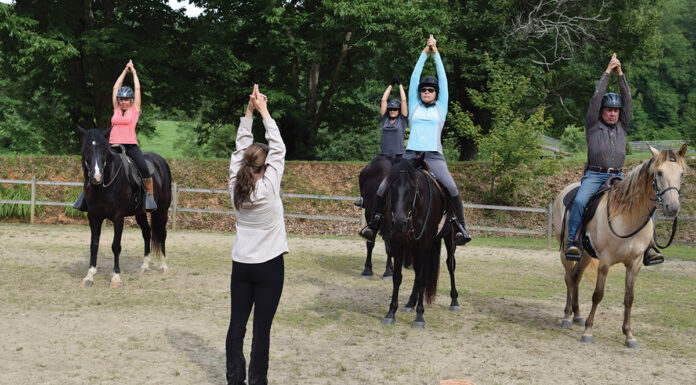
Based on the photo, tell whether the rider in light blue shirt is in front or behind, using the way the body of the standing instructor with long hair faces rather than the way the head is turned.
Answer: in front

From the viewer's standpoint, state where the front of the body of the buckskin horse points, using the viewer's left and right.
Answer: facing the viewer and to the right of the viewer

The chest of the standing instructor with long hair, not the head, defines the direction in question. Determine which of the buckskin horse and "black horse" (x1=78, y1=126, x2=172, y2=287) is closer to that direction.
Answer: the black horse

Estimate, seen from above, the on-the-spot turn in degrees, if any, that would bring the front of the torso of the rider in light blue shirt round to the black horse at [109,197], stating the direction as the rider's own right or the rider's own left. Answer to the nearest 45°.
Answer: approximately 90° to the rider's own right

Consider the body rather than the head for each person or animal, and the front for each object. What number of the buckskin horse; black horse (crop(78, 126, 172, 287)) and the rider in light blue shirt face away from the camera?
0

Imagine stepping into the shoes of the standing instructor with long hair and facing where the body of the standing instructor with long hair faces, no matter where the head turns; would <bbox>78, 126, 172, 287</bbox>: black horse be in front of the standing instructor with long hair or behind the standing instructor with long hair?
in front

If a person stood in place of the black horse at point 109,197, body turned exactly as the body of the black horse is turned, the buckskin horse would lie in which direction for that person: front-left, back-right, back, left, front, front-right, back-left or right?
left

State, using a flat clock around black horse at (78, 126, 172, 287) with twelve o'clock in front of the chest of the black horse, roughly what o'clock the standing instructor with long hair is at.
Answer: The standing instructor with long hair is roughly at 10 o'clock from the black horse.

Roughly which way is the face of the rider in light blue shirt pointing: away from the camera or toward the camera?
toward the camera

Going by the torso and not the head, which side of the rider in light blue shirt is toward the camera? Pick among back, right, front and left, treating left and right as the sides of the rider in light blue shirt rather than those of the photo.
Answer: front

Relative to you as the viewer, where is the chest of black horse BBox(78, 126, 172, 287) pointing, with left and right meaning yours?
facing the viewer and to the left of the viewer

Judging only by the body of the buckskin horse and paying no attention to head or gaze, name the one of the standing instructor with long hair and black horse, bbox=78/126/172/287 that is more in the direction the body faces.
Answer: the standing instructor with long hair

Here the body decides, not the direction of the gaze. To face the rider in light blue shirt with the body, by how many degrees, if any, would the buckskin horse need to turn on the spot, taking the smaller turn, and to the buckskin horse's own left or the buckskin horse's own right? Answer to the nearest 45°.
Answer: approximately 135° to the buckskin horse's own right

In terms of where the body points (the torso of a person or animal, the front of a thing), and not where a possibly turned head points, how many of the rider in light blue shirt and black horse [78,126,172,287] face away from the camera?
0

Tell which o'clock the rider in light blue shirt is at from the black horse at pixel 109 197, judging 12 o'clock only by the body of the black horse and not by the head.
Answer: The rider in light blue shirt is roughly at 9 o'clock from the black horse.

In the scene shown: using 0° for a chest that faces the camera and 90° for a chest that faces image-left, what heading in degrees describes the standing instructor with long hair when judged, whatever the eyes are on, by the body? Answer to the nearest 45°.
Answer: approximately 180°

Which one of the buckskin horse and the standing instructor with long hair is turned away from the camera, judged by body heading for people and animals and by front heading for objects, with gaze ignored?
the standing instructor with long hair
